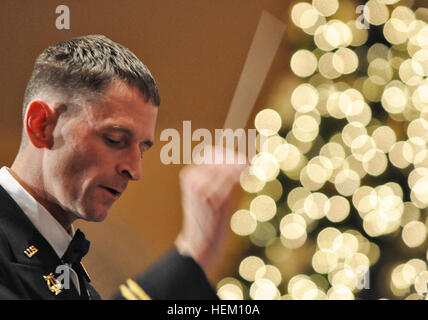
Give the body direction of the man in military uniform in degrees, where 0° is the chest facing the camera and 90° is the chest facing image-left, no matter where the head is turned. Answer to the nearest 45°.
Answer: approximately 315°
